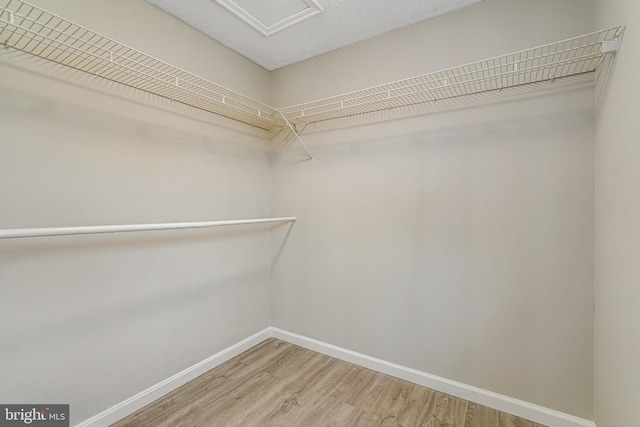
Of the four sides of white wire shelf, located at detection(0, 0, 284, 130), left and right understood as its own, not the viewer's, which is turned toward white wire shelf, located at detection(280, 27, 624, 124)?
front

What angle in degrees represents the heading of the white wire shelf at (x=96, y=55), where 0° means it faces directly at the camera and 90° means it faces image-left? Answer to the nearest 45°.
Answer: approximately 315°

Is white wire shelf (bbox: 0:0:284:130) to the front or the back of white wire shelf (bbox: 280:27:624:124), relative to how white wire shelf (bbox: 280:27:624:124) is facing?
to the front

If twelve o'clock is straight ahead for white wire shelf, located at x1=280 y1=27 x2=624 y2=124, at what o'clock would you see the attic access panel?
The attic access panel is roughly at 1 o'clock from the white wire shelf.

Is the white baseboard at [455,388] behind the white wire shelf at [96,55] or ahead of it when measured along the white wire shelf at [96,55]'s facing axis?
ahead

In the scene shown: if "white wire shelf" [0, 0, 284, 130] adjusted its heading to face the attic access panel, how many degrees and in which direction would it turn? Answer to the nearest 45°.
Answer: approximately 45° to its left

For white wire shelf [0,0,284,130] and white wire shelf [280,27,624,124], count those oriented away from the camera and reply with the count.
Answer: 0

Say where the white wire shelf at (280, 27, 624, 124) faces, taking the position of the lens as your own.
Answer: facing the viewer and to the left of the viewer
